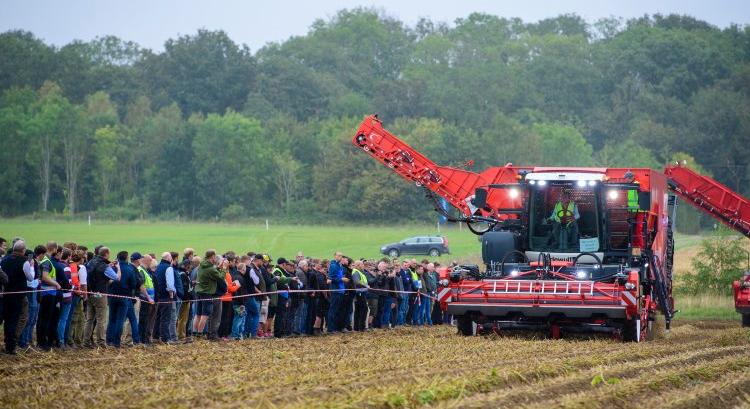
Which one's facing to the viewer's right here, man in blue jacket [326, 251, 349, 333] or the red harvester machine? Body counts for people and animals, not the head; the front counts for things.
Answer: the man in blue jacket

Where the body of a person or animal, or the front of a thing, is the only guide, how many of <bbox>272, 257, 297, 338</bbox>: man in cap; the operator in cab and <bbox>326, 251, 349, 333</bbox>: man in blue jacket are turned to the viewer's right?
2

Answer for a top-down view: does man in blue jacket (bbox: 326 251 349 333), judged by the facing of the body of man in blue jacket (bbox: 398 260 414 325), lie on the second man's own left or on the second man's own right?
on the second man's own right

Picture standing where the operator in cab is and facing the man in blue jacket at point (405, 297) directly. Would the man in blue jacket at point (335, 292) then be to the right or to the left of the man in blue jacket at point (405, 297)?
left

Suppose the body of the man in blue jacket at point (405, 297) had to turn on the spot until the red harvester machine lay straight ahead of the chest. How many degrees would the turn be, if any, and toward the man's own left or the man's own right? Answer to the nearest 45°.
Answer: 0° — they already face it

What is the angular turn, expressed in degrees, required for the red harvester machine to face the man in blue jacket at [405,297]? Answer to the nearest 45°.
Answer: approximately 135° to its right

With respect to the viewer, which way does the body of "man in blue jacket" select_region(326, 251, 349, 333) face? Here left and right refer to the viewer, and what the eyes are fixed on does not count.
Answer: facing to the right of the viewer

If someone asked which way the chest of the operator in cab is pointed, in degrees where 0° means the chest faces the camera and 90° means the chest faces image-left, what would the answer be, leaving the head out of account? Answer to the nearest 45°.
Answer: approximately 0°

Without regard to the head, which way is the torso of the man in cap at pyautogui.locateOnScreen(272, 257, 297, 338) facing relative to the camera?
to the viewer's right
